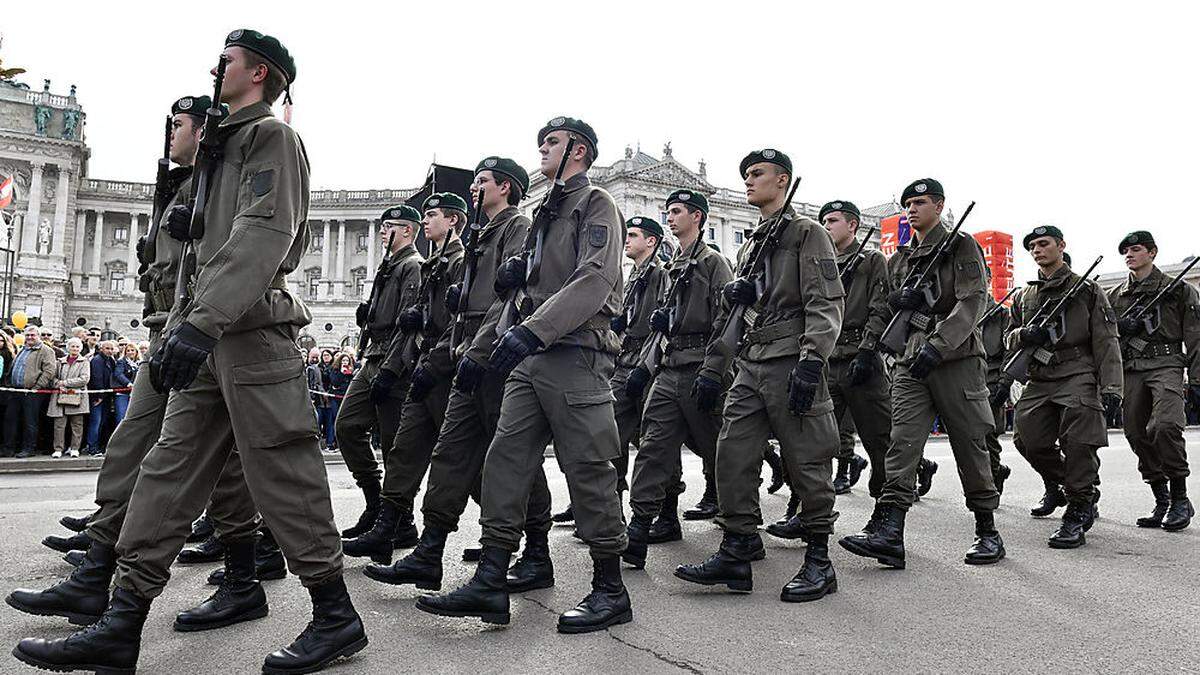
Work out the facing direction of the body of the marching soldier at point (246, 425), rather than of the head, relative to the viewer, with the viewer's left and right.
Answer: facing to the left of the viewer

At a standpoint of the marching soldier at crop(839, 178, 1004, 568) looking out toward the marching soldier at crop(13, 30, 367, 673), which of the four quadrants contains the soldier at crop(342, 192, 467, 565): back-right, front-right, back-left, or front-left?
front-right

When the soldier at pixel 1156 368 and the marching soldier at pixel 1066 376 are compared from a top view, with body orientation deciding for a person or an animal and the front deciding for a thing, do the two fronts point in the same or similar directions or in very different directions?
same or similar directions

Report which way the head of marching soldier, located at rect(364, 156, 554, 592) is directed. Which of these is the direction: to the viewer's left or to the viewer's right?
to the viewer's left

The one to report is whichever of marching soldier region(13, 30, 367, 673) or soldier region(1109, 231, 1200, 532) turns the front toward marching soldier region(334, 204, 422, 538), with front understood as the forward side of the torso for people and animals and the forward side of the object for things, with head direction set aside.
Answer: the soldier

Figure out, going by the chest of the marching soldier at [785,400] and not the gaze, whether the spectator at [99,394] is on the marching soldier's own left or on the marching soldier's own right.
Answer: on the marching soldier's own right

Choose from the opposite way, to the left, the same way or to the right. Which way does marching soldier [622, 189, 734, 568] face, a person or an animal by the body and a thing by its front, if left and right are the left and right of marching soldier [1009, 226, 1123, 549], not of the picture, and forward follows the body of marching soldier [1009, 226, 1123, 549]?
the same way

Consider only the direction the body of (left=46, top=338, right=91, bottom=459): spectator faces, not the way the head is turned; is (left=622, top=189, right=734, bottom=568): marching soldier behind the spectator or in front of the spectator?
in front

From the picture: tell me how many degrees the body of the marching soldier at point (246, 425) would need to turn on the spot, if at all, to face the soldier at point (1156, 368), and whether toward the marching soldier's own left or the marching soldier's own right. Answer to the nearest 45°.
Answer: approximately 180°

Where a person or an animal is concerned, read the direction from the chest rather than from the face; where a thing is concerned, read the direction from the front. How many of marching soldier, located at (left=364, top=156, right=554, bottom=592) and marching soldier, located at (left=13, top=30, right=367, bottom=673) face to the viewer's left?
2

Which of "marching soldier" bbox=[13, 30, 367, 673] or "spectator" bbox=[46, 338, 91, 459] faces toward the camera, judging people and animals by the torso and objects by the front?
the spectator

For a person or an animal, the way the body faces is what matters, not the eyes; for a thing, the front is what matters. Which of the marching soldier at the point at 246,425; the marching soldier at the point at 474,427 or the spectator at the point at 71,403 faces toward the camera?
the spectator

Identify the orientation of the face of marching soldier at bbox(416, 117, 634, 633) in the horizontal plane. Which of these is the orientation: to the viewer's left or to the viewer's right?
to the viewer's left

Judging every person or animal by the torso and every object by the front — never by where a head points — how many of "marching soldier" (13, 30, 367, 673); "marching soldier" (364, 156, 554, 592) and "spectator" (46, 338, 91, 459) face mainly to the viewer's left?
2

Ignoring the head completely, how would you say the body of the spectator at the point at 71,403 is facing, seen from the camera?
toward the camera

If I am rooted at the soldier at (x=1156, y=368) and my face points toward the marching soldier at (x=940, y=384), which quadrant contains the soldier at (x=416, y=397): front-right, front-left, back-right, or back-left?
front-right

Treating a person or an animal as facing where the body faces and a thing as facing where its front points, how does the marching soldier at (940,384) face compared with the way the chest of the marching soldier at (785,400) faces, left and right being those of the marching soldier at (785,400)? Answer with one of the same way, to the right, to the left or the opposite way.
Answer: the same way

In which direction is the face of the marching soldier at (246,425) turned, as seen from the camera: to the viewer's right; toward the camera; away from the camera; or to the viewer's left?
to the viewer's left

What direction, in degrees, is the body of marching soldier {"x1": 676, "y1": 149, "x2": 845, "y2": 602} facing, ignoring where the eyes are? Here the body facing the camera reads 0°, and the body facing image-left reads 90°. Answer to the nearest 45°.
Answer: approximately 45°

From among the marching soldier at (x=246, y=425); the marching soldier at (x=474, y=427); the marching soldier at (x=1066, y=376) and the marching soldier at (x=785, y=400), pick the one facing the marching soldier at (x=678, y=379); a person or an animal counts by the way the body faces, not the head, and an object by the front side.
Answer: the marching soldier at (x=1066, y=376)
